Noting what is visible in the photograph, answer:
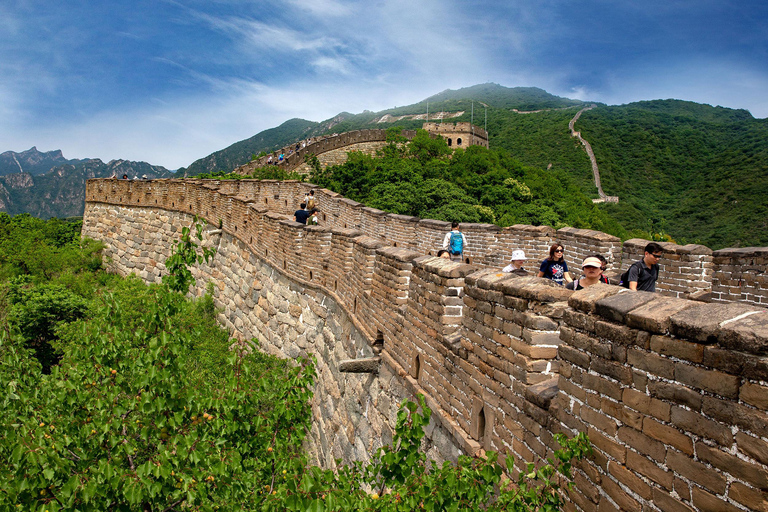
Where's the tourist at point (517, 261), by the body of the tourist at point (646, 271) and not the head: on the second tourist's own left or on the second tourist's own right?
on the second tourist's own right

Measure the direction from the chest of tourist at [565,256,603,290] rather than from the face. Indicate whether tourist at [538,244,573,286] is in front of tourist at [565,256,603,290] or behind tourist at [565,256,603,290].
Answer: behind

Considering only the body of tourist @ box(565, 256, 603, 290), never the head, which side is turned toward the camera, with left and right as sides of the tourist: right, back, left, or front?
front

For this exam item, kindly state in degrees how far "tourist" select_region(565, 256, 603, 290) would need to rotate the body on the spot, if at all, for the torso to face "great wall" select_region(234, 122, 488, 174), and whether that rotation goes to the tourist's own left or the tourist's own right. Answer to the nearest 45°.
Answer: approximately 135° to the tourist's own right

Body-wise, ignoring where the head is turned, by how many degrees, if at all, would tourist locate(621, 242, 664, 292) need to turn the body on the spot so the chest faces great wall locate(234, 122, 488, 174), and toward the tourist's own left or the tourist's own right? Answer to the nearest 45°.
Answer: approximately 180°

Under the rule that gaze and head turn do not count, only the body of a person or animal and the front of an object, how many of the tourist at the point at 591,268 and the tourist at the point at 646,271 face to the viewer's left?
0

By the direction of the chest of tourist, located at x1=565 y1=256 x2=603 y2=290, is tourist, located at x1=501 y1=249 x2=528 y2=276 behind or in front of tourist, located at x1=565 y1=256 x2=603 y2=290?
behind

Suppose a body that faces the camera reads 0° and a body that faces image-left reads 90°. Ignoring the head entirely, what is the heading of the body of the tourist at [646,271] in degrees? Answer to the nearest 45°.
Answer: approximately 315°
